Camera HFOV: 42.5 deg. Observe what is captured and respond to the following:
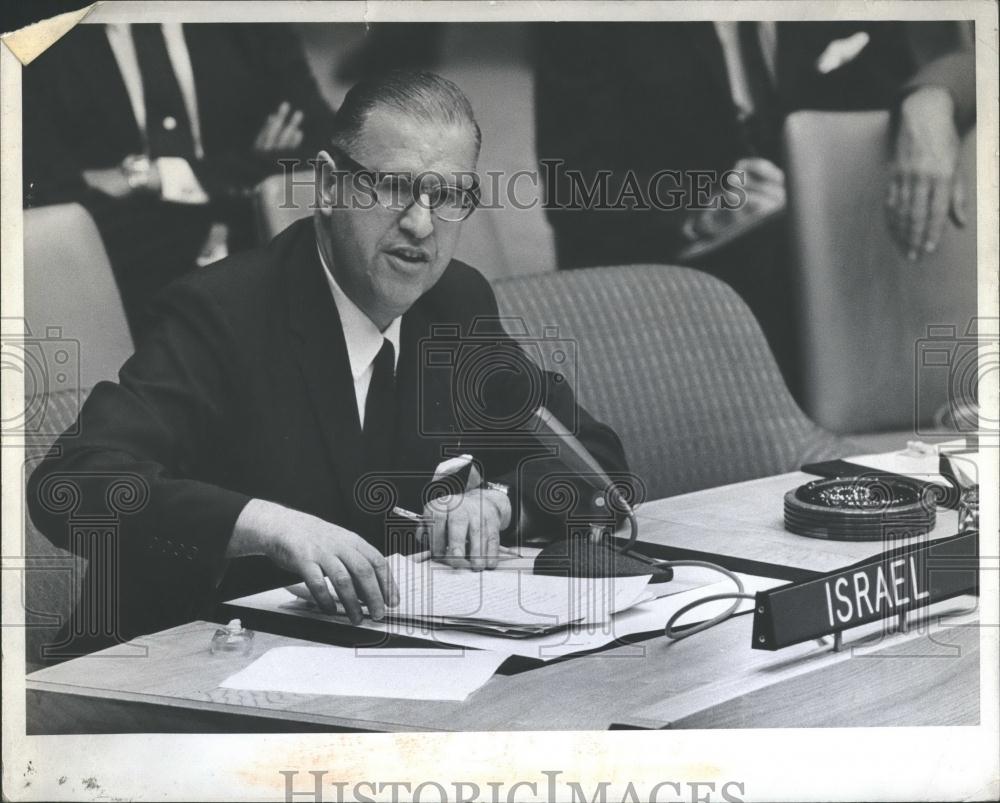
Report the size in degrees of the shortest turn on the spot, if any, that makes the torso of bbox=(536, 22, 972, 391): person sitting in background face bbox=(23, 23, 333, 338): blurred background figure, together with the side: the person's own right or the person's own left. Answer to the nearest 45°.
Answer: approximately 90° to the person's own right

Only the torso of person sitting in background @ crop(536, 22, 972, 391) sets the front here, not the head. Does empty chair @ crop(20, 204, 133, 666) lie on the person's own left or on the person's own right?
on the person's own right

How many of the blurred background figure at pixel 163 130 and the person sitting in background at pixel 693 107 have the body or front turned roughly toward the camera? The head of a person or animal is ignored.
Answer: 2

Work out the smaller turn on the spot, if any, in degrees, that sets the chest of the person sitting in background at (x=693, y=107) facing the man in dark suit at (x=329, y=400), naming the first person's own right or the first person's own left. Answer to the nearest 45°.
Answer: approximately 45° to the first person's own right
